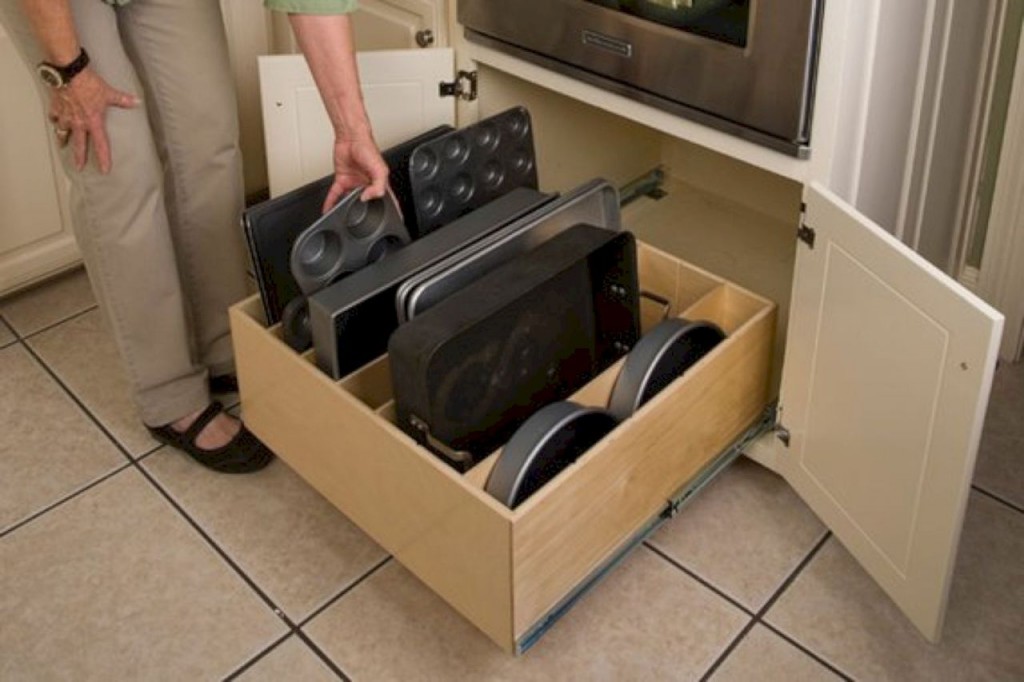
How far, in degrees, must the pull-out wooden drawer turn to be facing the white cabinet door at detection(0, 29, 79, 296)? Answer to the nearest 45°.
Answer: approximately 90° to its right

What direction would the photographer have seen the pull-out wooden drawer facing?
facing the viewer and to the left of the viewer

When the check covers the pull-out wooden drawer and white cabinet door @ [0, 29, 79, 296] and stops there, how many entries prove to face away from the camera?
0

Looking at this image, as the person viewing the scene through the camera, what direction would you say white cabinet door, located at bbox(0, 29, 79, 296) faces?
facing the viewer and to the right of the viewer

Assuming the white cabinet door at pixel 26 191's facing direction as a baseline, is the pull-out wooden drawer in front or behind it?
in front

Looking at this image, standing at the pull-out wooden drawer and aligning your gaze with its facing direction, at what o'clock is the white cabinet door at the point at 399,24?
The white cabinet door is roughly at 4 o'clock from the pull-out wooden drawer.

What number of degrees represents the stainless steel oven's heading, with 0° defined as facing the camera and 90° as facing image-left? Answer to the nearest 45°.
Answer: approximately 45°

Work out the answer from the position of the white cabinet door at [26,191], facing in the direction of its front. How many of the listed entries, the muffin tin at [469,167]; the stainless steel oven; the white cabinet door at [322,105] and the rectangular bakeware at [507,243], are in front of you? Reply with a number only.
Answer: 4
